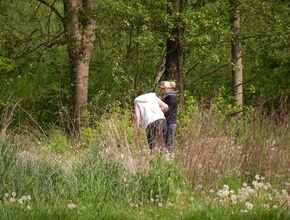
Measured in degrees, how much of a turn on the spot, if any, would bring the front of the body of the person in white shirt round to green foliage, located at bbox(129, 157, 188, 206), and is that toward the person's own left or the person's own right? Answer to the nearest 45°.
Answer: approximately 135° to the person's own left

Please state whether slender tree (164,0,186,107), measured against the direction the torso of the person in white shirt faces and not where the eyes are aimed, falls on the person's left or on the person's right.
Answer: on the person's right

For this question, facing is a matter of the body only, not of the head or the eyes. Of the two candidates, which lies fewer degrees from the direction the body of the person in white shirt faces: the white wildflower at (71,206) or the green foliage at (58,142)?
the green foliage

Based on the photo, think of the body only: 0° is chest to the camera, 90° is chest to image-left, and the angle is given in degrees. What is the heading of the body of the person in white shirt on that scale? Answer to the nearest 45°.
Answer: approximately 135°

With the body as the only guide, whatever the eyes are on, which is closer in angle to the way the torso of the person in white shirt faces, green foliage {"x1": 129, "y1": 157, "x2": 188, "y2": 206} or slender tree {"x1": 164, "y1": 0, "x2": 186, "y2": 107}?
the slender tree

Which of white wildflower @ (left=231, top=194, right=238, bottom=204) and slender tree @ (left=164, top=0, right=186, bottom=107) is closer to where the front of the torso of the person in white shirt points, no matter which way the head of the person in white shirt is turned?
the slender tree

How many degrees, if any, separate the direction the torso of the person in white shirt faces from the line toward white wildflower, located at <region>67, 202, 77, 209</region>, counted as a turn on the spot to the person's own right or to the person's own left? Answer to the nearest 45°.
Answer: approximately 135° to the person's own left

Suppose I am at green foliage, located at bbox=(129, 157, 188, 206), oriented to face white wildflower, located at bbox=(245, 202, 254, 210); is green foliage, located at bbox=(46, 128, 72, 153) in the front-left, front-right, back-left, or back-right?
back-left
